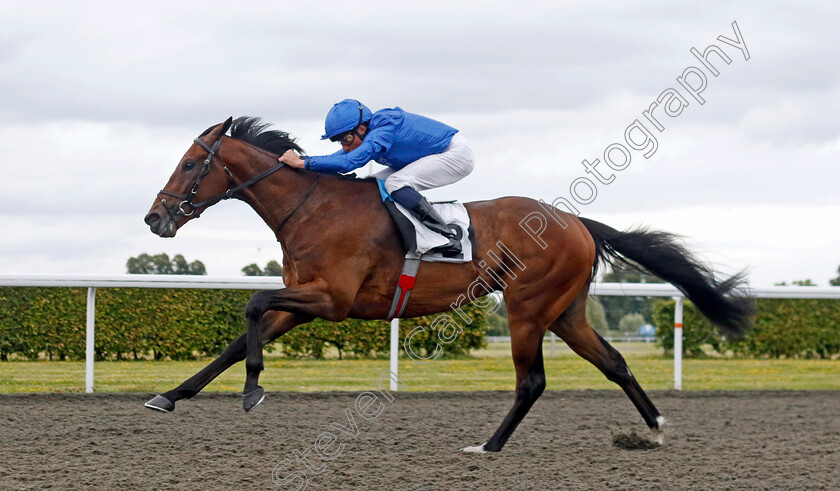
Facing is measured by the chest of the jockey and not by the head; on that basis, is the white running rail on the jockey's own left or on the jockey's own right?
on the jockey's own right

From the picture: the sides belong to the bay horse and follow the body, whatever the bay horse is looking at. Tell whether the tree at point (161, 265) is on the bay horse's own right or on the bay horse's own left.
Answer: on the bay horse's own right

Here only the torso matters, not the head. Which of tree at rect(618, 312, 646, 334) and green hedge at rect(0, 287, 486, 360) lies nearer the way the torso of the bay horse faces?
the green hedge

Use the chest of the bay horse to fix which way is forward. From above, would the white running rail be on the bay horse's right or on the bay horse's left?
on the bay horse's right

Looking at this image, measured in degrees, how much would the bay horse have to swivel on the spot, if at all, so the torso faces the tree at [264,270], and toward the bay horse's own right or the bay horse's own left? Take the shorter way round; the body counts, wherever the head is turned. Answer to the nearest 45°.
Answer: approximately 90° to the bay horse's own right

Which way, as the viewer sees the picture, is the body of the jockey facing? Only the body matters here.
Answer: to the viewer's left

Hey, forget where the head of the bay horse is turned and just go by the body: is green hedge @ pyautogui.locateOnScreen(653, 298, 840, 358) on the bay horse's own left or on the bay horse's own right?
on the bay horse's own right

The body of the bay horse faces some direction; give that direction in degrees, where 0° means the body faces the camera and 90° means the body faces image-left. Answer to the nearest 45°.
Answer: approximately 90°

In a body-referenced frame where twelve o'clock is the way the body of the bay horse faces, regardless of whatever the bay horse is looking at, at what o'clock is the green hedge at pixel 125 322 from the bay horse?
The green hedge is roughly at 2 o'clock from the bay horse.

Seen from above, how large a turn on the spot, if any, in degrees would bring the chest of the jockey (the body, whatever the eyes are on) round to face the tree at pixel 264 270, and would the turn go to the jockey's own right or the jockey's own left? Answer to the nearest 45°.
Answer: approximately 90° to the jockey's own right
